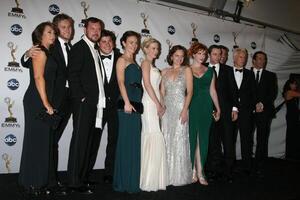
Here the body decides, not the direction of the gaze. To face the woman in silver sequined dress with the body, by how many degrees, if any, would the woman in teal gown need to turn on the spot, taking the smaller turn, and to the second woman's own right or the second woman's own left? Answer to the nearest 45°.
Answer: approximately 90° to the second woman's own left

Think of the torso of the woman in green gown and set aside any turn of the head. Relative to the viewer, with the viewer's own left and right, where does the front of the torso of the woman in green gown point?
facing the viewer

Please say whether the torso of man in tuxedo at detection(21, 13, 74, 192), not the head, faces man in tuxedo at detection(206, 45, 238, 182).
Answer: no

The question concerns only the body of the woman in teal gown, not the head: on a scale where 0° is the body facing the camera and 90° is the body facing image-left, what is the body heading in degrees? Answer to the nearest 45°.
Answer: approximately 315°

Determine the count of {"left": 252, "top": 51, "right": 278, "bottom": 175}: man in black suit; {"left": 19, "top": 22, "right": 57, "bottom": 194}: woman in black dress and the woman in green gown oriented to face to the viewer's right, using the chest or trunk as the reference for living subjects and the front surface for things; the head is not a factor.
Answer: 1

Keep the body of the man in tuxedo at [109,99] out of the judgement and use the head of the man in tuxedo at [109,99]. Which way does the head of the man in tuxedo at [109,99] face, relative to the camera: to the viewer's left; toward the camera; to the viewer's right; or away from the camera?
toward the camera

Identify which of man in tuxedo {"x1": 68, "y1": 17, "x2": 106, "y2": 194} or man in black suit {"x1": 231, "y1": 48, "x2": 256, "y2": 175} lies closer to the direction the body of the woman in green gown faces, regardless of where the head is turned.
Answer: the man in tuxedo

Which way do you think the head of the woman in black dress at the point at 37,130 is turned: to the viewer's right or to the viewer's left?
to the viewer's right

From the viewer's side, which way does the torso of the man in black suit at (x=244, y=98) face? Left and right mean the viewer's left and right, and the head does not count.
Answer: facing the viewer and to the left of the viewer

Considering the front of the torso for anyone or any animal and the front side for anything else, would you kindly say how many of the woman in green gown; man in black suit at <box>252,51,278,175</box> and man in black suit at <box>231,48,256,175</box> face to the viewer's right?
0

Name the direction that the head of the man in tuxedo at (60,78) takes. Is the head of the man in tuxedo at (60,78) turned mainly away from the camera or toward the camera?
toward the camera

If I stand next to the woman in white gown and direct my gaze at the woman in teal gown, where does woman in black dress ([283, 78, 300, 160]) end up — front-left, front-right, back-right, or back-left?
back-right
